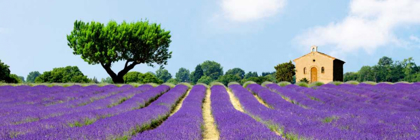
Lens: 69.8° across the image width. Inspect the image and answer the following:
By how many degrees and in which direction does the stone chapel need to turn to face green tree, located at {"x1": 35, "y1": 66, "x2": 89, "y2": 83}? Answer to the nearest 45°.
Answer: approximately 90° to its right

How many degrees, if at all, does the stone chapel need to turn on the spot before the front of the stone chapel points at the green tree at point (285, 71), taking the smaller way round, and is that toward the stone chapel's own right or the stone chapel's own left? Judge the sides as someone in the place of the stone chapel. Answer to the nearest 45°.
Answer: approximately 45° to the stone chapel's own right

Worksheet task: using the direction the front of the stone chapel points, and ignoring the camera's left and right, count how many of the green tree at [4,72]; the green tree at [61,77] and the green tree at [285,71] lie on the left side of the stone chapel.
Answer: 0

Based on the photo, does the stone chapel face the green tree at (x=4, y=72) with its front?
no

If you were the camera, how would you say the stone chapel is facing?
facing the viewer
